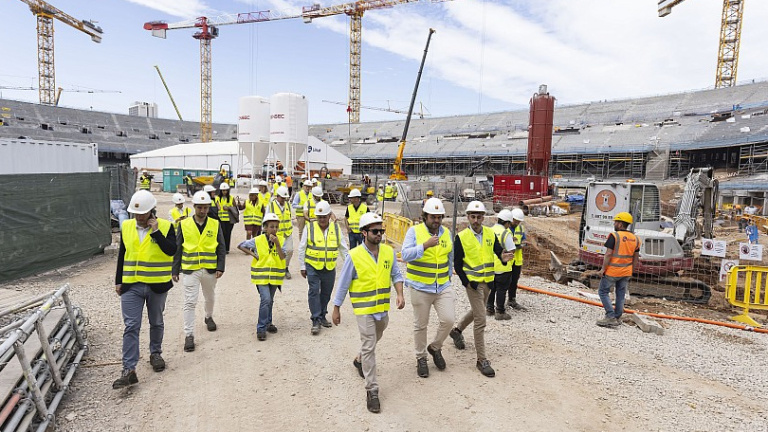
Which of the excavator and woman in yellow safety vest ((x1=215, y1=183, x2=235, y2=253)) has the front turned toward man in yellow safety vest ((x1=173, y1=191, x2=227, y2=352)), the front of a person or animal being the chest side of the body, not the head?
the woman in yellow safety vest

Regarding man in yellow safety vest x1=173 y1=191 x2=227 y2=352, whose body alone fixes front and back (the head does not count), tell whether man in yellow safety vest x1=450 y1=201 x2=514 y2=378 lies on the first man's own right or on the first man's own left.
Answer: on the first man's own left

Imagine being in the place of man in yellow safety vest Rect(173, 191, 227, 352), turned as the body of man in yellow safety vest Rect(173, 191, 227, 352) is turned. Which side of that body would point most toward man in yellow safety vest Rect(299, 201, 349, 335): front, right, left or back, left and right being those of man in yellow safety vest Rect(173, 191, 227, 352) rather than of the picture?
left

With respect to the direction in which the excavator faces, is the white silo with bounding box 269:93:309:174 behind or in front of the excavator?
behind

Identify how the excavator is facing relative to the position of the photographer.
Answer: facing to the right of the viewer

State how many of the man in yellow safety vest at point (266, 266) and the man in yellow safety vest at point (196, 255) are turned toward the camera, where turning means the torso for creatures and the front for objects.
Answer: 2

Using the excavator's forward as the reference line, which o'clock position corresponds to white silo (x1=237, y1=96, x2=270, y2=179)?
The white silo is roughly at 7 o'clock from the excavator.

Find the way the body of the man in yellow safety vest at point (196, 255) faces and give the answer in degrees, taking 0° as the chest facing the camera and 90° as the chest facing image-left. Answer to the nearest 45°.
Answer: approximately 0°

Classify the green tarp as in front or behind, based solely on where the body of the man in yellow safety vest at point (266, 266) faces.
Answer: behind

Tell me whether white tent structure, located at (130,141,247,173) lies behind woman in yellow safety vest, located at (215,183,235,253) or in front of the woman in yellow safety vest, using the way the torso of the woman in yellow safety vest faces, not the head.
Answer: behind

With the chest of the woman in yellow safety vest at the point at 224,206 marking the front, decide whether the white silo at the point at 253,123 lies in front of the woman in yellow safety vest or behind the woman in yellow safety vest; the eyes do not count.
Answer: behind

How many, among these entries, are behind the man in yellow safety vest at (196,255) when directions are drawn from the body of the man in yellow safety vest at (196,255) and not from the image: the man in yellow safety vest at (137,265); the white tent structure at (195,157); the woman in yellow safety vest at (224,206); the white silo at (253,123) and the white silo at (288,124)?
4
